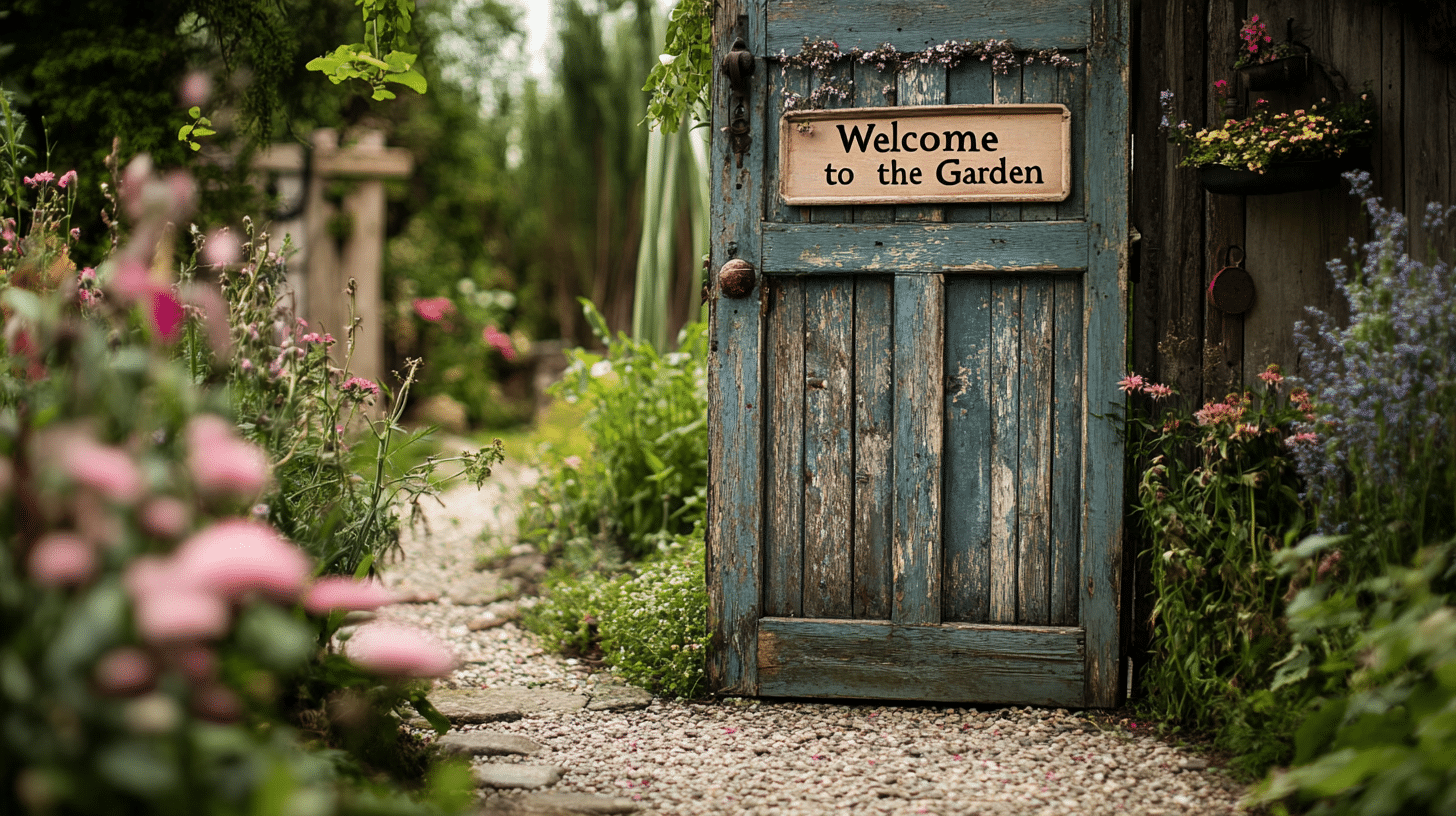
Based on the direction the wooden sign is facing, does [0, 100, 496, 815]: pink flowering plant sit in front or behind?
in front

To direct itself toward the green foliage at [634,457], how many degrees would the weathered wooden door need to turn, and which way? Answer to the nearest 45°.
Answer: approximately 135° to its right

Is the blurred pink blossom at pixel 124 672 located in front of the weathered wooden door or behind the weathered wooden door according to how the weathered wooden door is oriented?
in front

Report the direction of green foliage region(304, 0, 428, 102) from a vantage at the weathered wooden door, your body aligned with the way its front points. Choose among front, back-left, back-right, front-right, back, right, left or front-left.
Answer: right

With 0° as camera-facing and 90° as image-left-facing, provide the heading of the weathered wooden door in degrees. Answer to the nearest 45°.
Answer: approximately 0°

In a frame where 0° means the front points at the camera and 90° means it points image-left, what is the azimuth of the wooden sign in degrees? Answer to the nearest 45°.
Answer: approximately 0°

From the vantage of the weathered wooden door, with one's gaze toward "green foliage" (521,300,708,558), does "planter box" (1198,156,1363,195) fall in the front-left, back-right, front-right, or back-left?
back-right
